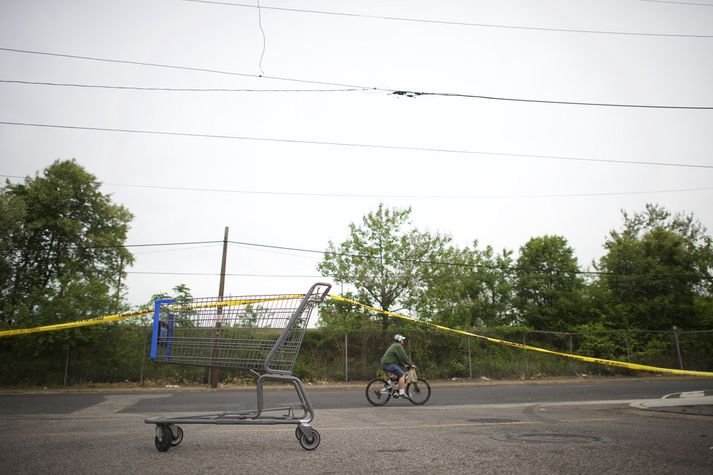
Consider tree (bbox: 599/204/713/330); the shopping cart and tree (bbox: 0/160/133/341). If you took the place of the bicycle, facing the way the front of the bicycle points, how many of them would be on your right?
1

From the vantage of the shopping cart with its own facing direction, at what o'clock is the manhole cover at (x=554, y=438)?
The manhole cover is roughly at 6 o'clock from the shopping cart.

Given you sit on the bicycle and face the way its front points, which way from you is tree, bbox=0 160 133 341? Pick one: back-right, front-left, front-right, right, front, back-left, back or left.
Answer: back-left

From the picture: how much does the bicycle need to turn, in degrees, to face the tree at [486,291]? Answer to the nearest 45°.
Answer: approximately 90° to its left

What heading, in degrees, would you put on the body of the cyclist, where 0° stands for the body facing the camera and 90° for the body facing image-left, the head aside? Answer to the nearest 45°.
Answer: approximately 270°

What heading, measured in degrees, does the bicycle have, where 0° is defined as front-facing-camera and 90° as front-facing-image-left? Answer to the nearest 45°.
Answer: approximately 270°

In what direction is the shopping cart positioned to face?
to the viewer's left

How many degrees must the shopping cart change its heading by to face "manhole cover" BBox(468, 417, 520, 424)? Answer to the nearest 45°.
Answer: approximately 135° to its right

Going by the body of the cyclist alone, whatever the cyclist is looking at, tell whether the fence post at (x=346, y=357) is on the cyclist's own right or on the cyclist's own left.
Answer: on the cyclist's own left

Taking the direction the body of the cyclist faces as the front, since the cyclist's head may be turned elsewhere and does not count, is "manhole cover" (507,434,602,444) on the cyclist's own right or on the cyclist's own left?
on the cyclist's own right
